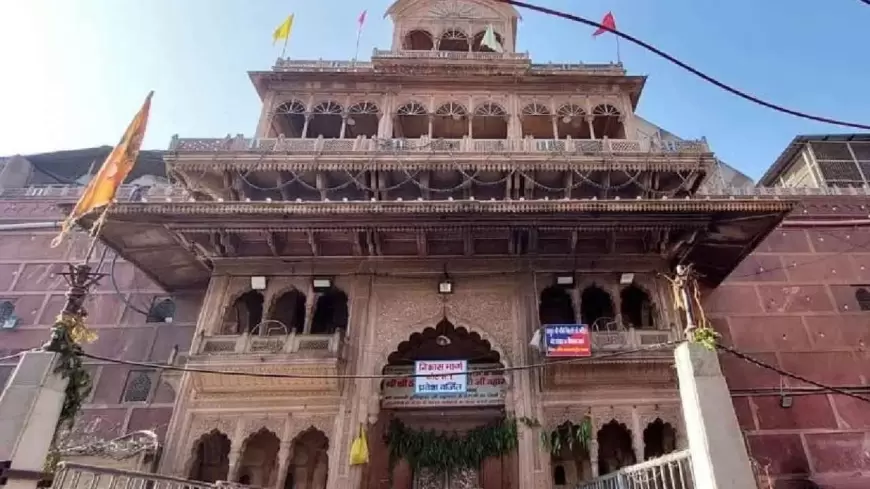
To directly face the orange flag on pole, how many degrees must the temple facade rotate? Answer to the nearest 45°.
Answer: approximately 45° to its right

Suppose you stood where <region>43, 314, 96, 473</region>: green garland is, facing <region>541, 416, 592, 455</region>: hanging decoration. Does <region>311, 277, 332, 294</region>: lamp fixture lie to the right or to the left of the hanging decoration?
left

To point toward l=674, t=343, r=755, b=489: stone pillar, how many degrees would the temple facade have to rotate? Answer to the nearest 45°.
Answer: approximately 45° to its left

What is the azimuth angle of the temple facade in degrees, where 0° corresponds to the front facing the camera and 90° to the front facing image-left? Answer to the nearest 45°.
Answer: approximately 0°

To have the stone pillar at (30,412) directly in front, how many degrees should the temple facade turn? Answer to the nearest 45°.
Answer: approximately 45° to its right
